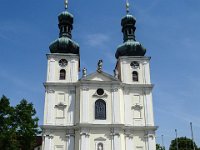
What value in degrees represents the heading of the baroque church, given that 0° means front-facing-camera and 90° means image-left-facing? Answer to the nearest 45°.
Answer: approximately 0°

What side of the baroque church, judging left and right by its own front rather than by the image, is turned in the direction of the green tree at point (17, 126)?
right

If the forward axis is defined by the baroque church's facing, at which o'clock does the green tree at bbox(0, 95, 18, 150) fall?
The green tree is roughly at 2 o'clock from the baroque church.
